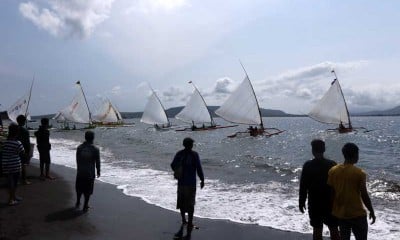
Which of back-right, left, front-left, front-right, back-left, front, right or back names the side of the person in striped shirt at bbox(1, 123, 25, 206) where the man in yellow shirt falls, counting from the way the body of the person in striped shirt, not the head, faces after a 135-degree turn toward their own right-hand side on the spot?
front-left

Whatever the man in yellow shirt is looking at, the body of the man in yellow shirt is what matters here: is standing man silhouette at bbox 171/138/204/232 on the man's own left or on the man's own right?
on the man's own left

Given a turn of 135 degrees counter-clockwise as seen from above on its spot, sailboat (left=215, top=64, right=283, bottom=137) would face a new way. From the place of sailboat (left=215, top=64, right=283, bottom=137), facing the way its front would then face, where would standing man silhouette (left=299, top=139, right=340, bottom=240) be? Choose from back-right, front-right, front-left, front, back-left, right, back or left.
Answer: back-left

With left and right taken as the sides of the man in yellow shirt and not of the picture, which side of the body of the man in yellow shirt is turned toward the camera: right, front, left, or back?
back

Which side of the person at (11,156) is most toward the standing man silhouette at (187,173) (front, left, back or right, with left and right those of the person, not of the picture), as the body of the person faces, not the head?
right

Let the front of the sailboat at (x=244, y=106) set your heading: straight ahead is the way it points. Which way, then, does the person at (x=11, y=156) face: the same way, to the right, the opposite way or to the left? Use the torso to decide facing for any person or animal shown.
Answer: to the left

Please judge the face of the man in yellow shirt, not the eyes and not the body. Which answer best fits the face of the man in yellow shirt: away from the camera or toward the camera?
away from the camera

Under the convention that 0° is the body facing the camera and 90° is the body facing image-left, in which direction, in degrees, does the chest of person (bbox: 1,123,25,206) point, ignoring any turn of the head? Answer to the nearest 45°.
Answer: approximately 225°

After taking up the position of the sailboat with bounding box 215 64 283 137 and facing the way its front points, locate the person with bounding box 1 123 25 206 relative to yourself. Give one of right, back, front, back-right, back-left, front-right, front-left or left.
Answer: right

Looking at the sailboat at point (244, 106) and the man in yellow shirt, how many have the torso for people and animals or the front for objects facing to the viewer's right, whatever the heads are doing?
1

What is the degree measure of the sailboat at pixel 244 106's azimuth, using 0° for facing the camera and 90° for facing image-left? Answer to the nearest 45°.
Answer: approximately 270°

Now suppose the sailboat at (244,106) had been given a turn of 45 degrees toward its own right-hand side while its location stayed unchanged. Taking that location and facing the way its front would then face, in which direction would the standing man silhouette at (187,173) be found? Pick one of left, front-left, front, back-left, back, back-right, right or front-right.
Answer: front-right
